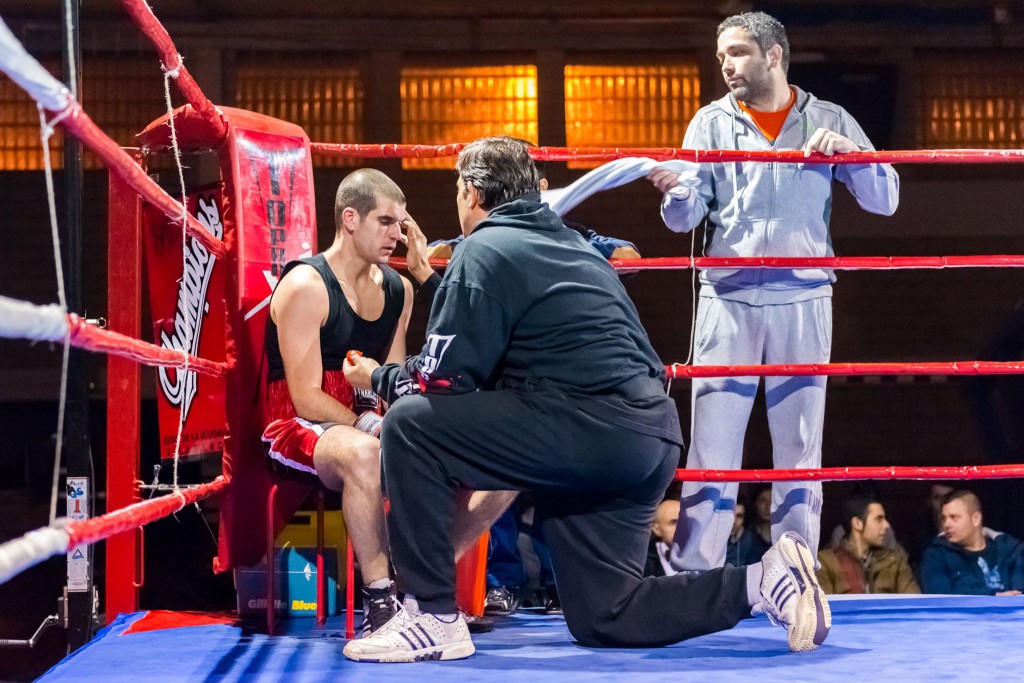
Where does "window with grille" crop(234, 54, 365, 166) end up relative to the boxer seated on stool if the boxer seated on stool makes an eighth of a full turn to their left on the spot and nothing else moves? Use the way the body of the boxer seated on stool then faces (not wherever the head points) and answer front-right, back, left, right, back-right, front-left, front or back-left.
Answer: left

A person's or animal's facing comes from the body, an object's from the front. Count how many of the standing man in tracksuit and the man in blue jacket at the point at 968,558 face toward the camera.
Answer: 2

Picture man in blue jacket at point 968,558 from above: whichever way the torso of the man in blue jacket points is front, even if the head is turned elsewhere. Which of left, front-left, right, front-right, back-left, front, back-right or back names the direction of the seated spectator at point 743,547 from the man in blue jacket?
right

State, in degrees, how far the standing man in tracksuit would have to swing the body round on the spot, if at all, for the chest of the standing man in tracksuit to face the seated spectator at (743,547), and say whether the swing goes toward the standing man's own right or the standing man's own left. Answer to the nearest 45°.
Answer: approximately 180°

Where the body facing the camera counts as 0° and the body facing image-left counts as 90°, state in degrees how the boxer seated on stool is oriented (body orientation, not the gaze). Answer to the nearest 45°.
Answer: approximately 315°

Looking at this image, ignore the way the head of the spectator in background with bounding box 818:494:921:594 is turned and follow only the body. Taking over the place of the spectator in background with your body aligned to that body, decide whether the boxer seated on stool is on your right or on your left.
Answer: on your right

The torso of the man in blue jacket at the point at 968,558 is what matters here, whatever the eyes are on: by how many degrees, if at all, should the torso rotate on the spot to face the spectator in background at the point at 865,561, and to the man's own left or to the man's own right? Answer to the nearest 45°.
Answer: approximately 135° to the man's own right

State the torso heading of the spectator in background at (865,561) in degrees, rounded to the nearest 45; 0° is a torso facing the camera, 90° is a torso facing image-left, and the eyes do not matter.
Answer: approximately 315°

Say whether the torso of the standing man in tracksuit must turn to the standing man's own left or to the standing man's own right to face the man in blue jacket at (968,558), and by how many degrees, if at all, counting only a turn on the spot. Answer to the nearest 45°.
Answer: approximately 135° to the standing man's own left

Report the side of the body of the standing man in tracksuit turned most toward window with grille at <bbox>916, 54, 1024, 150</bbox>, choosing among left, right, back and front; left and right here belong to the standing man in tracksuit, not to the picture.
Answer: back

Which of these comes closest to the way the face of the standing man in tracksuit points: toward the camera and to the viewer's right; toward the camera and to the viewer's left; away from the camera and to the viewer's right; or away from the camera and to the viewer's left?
toward the camera and to the viewer's left
